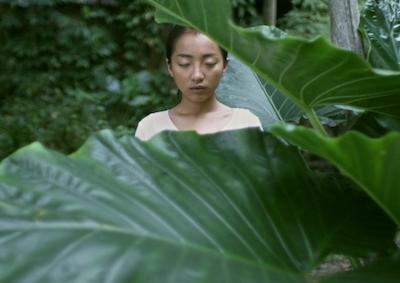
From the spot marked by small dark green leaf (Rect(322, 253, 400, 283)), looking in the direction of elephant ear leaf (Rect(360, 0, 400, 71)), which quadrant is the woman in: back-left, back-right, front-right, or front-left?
front-left

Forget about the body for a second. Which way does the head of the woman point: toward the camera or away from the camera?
toward the camera

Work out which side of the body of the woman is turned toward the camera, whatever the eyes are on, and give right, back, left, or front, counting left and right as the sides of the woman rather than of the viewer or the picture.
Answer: front
